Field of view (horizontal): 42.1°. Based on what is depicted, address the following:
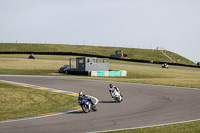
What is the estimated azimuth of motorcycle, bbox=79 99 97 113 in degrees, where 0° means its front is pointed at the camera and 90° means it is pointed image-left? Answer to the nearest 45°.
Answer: approximately 45°

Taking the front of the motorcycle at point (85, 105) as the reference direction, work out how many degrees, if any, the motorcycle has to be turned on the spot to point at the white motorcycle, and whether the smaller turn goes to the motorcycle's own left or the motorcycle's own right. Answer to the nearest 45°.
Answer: approximately 180°
